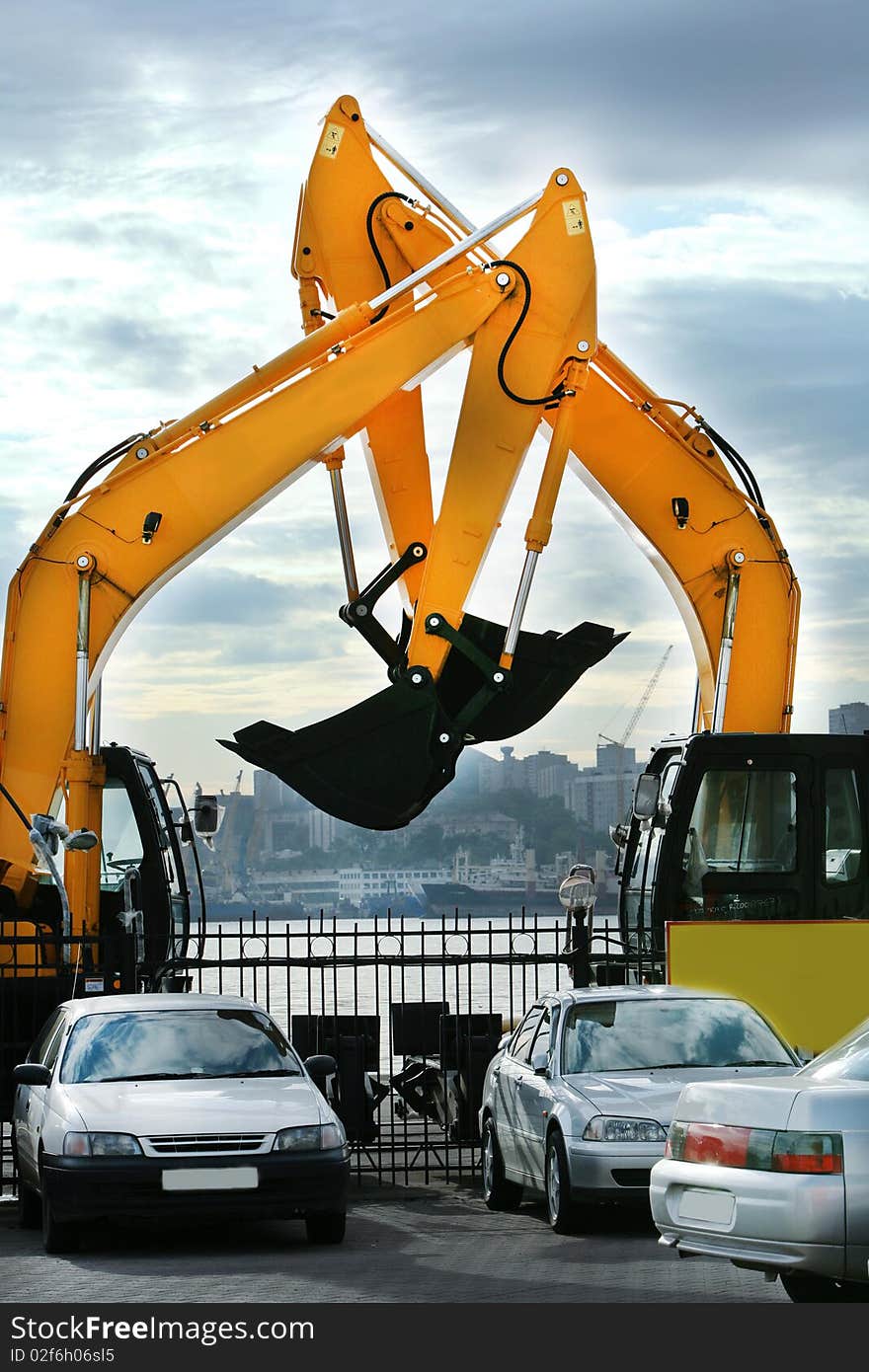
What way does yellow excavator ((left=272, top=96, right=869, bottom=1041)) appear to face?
to the viewer's left

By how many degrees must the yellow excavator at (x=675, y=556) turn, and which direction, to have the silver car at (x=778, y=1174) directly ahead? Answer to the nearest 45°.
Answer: approximately 90° to its left

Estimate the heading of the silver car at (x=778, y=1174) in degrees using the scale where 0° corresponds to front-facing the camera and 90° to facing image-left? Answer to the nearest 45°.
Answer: approximately 225°

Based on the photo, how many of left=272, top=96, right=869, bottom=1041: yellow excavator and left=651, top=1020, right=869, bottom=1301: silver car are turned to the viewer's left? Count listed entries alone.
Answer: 1

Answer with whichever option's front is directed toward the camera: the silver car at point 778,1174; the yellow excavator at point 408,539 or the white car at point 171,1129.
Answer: the white car

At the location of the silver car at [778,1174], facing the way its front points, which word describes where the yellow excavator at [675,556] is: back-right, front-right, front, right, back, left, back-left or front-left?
front-left

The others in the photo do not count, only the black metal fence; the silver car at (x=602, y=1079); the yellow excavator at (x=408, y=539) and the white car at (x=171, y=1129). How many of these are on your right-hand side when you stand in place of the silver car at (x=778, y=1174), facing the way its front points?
0

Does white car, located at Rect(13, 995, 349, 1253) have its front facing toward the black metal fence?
no

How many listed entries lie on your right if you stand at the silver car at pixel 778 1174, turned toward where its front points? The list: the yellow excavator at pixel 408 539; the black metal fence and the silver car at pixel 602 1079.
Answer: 0

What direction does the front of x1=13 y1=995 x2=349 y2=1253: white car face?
toward the camera

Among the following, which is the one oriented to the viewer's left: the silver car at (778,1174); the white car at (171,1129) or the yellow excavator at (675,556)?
the yellow excavator

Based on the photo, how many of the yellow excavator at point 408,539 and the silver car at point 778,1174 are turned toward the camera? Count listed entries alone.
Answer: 0

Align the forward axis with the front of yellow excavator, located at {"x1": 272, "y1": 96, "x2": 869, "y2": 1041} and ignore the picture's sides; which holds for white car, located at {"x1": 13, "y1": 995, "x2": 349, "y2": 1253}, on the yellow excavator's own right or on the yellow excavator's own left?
on the yellow excavator's own left

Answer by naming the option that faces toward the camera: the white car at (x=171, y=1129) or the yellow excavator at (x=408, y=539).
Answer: the white car
